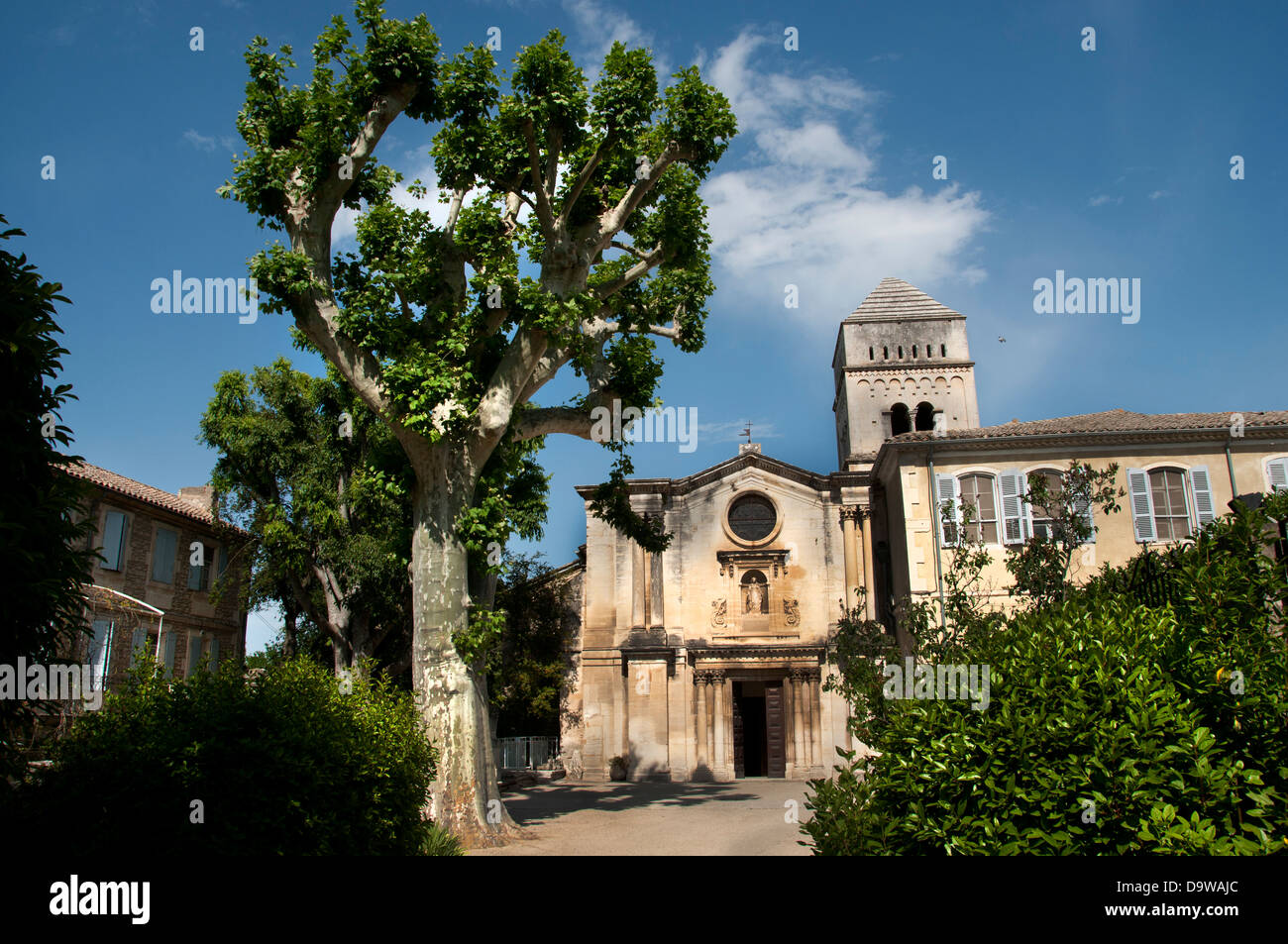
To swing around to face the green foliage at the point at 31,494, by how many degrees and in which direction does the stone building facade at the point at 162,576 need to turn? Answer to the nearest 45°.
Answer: approximately 45° to its right

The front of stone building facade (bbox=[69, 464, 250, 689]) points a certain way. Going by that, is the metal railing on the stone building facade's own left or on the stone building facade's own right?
on the stone building facade's own left

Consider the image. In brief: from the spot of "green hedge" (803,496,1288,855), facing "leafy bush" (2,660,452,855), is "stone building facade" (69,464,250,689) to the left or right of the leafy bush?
right

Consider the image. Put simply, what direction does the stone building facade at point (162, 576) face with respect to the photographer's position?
facing the viewer and to the right of the viewer

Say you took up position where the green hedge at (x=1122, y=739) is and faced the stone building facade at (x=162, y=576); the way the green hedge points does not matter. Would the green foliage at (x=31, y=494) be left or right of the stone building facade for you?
left

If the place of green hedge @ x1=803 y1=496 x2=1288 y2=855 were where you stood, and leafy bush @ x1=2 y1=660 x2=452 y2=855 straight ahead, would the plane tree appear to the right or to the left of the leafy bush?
right

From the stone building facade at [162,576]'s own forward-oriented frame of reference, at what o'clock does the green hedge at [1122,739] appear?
The green hedge is roughly at 1 o'clock from the stone building facade.

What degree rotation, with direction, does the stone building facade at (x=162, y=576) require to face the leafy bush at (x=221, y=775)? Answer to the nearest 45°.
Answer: approximately 45° to its right

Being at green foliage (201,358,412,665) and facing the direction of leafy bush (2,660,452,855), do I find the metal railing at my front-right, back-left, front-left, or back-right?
back-left

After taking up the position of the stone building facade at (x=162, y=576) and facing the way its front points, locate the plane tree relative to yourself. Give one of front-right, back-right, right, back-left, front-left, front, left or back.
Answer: front-right
